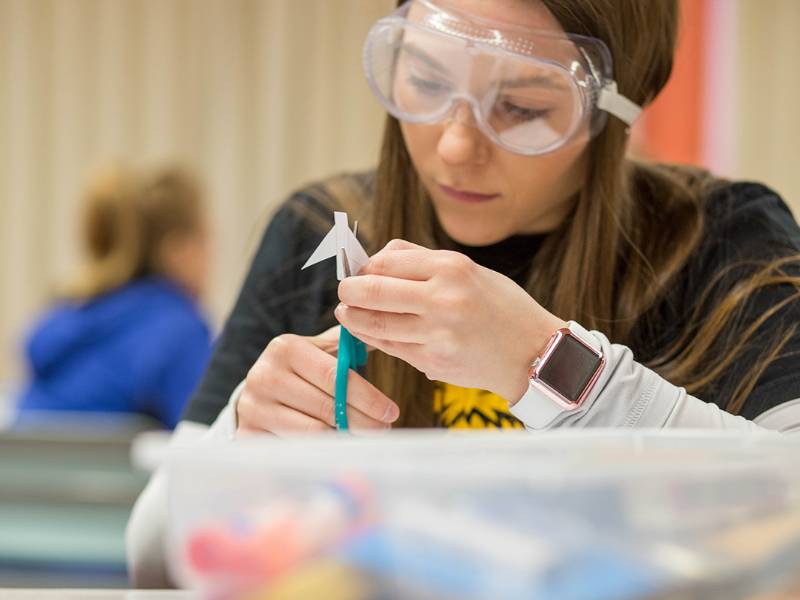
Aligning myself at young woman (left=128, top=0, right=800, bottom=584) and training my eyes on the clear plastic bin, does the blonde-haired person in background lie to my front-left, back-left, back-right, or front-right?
back-right

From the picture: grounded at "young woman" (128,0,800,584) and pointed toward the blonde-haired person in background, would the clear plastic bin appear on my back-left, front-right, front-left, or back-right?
back-left

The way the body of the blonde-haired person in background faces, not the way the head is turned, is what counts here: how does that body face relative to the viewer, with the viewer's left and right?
facing away from the viewer and to the right of the viewer

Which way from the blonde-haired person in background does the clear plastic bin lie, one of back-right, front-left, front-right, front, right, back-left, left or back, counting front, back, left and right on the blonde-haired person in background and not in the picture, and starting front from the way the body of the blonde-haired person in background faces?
back-right

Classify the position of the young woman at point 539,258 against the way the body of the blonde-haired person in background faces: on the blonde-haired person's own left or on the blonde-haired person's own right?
on the blonde-haired person's own right
